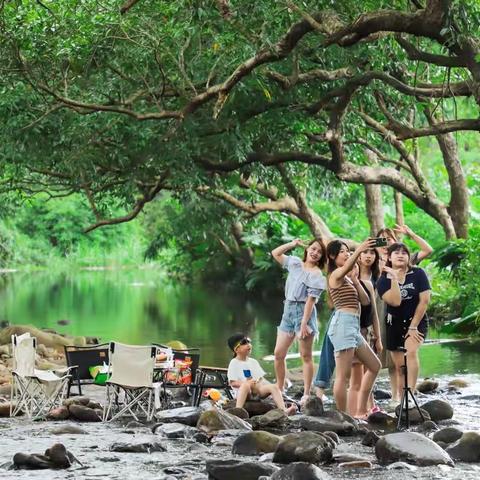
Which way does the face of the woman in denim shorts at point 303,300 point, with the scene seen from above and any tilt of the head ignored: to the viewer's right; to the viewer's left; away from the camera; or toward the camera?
toward the camera

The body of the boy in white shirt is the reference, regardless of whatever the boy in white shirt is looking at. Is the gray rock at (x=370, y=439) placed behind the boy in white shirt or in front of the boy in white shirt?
in front

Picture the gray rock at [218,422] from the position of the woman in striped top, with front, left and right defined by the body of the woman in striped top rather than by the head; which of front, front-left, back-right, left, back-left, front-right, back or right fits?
back-right

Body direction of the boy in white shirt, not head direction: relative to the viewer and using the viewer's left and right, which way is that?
facing the viewer and to the right of the viewer

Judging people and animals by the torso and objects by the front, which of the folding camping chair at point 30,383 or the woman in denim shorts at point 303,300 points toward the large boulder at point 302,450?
the woman in denim shorts

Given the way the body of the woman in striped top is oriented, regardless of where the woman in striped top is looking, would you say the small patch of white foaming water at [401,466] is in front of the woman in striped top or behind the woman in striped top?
in front

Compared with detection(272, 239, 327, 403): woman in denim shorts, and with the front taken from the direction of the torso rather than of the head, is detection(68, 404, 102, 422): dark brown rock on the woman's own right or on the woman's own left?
on the woman's own right

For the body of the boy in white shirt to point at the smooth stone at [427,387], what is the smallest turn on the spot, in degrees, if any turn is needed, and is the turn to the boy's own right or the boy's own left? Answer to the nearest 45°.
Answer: approximately 90° to the boy's own left

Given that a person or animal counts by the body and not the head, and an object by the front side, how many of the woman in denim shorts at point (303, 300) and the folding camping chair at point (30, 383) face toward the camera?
1

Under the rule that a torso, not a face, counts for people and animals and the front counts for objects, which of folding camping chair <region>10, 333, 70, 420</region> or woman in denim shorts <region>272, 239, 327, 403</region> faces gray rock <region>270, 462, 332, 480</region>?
the woman in denim shorts

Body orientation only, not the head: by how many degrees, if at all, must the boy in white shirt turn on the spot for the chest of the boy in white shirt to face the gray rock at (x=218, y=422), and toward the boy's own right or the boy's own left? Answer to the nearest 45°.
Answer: approximately 90° to the boy's own right

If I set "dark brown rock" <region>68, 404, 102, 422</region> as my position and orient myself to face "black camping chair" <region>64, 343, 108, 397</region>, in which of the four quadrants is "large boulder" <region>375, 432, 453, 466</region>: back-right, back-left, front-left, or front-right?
back-right

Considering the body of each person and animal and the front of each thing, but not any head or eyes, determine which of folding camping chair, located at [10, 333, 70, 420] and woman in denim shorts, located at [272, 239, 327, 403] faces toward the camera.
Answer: the woman in denim shorts

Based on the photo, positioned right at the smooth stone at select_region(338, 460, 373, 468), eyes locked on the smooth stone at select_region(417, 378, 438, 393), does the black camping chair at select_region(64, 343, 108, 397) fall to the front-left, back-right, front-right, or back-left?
front-left

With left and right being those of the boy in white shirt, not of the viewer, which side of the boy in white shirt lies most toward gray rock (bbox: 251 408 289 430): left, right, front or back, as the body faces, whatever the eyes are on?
front

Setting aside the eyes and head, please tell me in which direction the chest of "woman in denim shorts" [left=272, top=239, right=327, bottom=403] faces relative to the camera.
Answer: toward the camera
